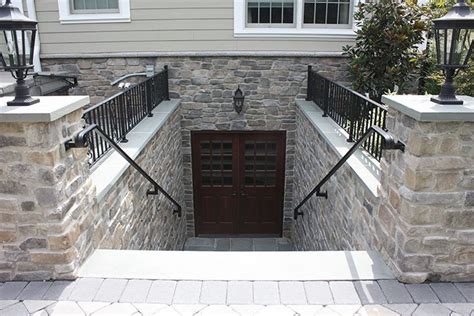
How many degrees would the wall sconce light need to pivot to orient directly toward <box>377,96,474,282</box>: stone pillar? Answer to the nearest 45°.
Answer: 0° — it already faces it

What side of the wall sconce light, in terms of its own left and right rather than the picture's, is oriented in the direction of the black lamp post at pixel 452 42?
front

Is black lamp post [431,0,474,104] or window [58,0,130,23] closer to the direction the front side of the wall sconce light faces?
the black lamp post

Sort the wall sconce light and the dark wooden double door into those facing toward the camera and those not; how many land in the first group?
2

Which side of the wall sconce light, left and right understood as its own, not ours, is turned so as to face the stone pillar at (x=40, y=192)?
front

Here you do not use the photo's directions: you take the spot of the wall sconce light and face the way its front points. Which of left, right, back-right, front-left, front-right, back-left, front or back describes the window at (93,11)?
right

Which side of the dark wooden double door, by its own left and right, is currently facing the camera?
front

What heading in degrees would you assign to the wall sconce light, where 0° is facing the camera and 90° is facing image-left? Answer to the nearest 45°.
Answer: approximately 0°

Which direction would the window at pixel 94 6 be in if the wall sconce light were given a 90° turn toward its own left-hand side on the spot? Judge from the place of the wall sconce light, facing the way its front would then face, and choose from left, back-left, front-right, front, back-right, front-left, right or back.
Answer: back
